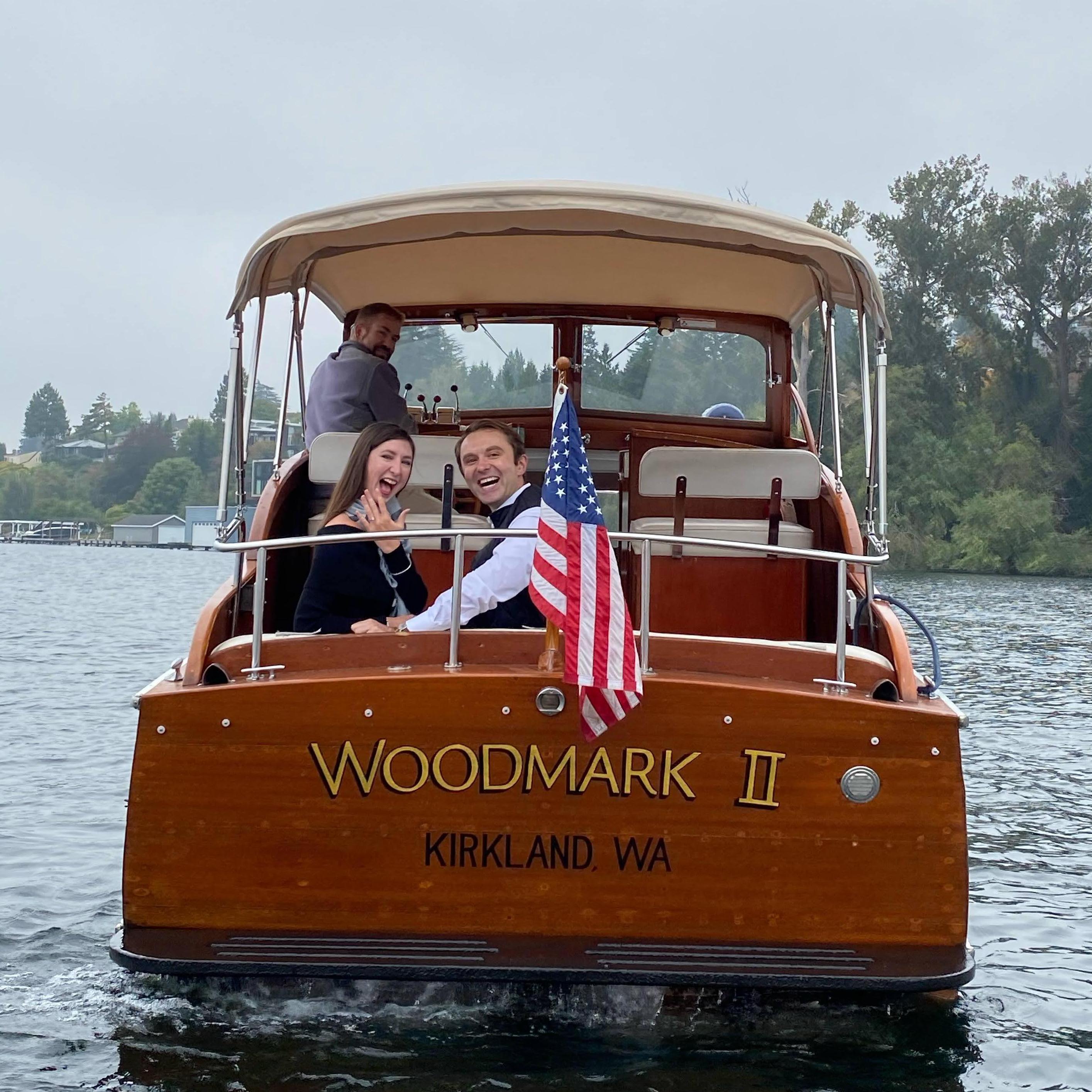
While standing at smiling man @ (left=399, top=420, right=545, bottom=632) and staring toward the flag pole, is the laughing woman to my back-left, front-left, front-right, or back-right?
back-right

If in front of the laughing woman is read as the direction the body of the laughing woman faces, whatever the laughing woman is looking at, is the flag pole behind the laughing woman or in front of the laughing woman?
in front

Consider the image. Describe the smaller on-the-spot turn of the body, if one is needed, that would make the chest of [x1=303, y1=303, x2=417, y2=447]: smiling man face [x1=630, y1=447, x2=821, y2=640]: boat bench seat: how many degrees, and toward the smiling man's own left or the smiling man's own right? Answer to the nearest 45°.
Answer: approximately 90° to the smiling man's own right

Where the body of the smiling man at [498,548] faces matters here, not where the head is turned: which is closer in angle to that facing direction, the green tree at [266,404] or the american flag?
the american flag

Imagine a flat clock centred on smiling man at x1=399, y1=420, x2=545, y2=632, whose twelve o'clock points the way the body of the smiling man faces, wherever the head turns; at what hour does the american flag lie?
The american flag is roughly at 10 o'clock from the smiling man.

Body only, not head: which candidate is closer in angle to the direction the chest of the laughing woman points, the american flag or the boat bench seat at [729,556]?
the american flag

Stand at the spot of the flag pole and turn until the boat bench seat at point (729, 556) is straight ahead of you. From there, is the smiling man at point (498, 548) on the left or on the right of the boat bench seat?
left

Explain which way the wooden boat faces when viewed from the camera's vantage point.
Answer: facing away from the viewer

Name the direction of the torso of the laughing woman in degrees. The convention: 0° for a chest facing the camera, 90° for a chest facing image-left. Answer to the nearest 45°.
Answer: approximately 315°
